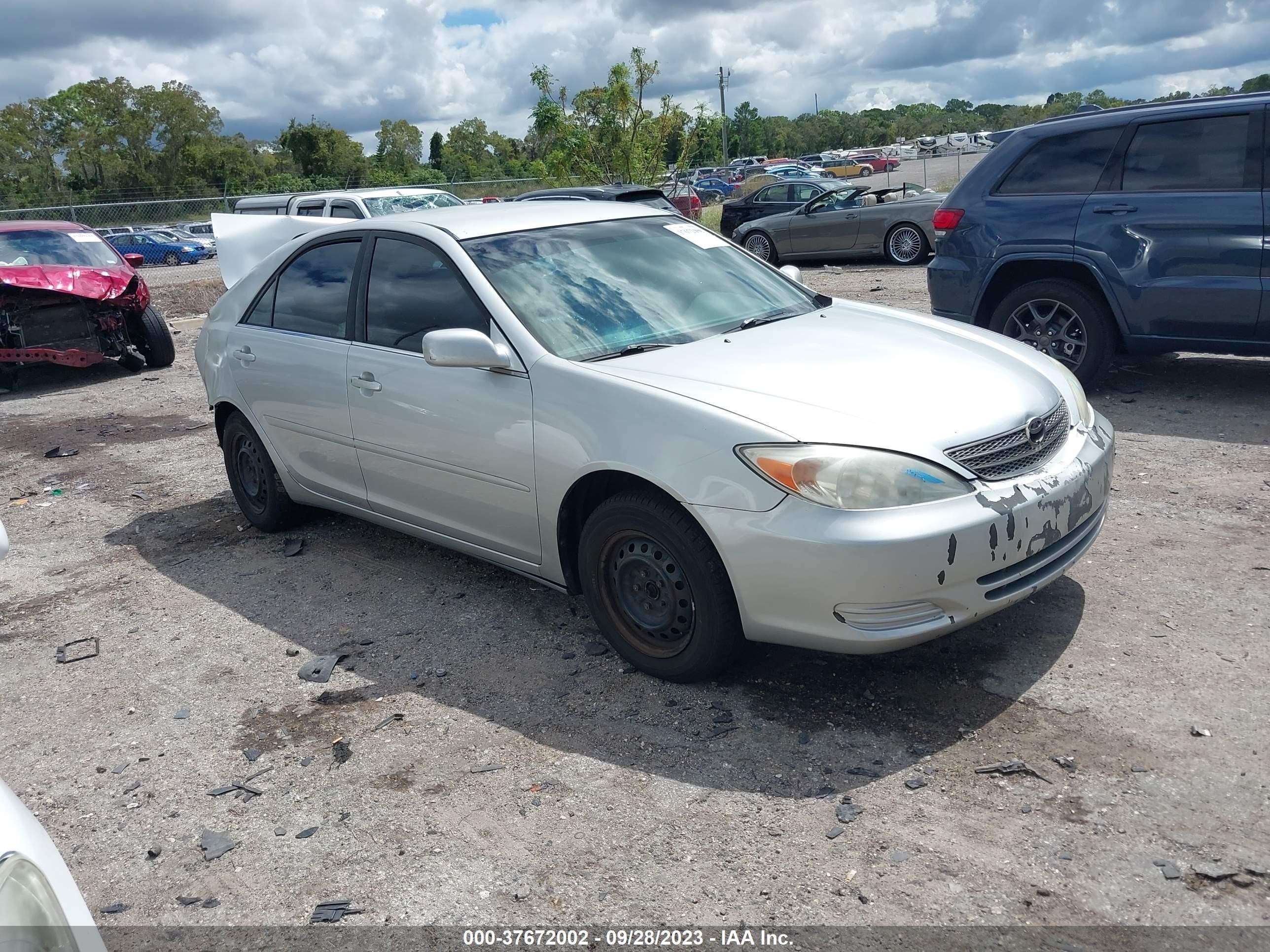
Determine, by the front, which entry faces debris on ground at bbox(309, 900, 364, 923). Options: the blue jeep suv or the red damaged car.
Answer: the red damaged car

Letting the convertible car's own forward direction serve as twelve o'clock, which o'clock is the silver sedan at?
The silver sedan is roughly at 9 o'clock from the convertible car.

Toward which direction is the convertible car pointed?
to the viewer's left

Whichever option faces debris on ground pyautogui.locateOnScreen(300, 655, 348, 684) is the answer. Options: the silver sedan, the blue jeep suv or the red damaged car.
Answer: the red damaged car

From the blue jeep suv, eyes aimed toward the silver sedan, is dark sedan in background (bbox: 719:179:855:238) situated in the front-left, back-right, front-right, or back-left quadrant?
back-right

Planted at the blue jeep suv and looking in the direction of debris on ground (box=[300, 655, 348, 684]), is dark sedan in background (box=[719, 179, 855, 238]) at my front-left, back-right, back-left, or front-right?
back-right

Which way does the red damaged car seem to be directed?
toward the camera

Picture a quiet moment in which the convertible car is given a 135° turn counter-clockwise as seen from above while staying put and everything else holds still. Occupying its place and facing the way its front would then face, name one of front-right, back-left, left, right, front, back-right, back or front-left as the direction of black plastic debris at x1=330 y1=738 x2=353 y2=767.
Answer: front-right

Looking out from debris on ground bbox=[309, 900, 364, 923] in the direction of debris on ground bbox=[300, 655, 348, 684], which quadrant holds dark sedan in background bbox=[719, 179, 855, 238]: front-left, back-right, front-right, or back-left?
front-right

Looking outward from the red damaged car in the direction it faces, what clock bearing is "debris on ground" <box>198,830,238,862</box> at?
The debris on ground is roughly at 12 o'clock from the red damaged car.

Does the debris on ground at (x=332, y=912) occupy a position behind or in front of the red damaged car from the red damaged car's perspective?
in front

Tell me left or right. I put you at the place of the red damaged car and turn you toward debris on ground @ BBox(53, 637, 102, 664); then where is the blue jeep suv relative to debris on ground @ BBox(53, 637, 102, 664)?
left

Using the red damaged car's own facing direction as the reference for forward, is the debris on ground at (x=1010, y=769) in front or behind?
in front

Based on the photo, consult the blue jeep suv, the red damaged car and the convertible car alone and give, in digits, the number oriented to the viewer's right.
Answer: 1

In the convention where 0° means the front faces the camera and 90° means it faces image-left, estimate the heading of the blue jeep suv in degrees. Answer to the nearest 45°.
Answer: approximately 270°
